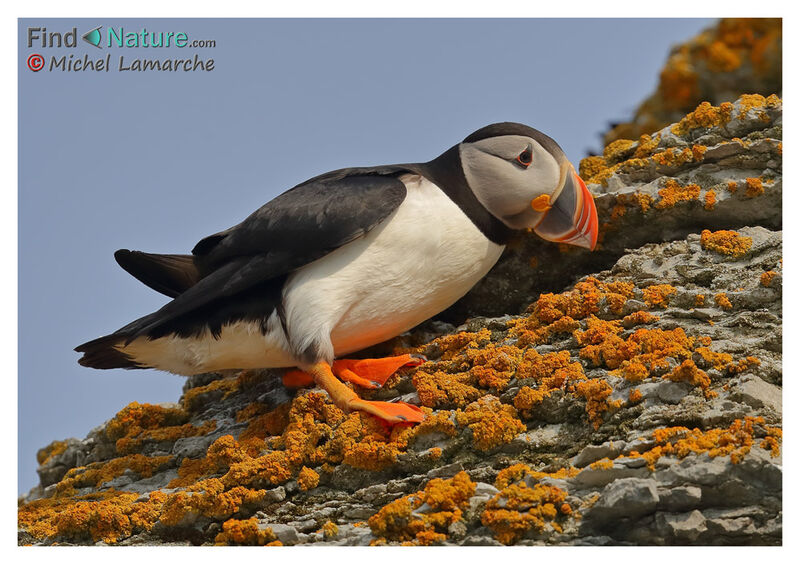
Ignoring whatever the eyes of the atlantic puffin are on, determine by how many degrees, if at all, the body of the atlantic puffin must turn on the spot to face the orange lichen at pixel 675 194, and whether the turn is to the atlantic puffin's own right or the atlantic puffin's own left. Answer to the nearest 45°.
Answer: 0° — it already faces it

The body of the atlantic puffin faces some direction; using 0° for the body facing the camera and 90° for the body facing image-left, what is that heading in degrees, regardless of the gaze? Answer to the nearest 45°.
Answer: approximately 270°

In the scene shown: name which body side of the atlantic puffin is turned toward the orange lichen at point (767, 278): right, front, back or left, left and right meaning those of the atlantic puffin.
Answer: front
